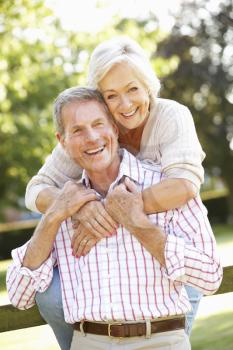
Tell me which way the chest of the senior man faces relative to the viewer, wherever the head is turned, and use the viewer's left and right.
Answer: facing the viewer

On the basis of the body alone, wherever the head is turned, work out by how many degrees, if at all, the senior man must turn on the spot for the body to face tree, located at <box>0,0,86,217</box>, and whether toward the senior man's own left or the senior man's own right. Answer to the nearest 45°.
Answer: approximately 180°

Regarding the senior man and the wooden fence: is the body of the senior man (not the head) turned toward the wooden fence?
no

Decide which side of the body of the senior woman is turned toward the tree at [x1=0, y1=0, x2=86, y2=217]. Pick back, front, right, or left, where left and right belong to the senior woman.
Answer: back

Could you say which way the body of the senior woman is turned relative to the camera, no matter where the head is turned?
toward the camera
